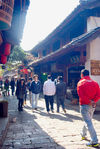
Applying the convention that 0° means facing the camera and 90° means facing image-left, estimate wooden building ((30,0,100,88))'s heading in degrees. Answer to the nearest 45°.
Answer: approximately 45°

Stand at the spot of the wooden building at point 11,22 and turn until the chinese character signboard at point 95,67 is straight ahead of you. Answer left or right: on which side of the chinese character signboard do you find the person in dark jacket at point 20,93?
left

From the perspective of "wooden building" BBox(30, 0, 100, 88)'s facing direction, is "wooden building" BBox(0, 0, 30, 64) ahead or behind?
ahead

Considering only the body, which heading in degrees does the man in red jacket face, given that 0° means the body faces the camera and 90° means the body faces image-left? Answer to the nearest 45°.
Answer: approximately 135°

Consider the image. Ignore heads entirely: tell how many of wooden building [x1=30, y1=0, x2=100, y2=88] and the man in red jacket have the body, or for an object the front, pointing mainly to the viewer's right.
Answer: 0

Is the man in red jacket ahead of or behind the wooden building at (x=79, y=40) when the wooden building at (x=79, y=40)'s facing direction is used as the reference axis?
ahead
